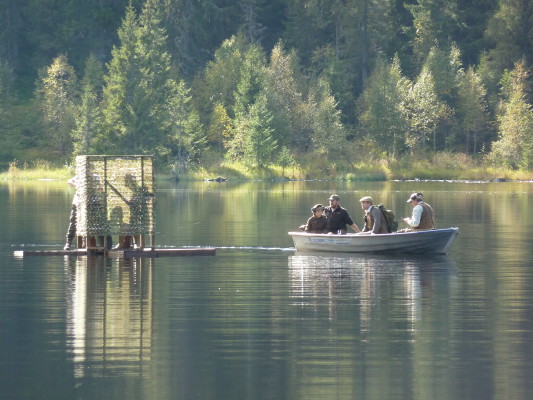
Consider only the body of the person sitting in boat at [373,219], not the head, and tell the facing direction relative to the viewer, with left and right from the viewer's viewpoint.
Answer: facing to the left of the viewer

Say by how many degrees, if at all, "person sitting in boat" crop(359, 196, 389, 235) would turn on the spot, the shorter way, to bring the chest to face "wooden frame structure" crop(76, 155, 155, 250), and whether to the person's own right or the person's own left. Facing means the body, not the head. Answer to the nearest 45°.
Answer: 0° — they already face it

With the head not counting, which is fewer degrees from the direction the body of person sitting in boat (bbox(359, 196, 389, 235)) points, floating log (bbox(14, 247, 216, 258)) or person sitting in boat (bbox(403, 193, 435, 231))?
the floating log

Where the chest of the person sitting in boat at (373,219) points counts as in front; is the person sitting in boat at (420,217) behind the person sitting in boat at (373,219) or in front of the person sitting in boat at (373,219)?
behind

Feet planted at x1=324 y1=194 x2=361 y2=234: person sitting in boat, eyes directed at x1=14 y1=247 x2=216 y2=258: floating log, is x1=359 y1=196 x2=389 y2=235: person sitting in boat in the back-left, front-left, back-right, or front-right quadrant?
back-left
